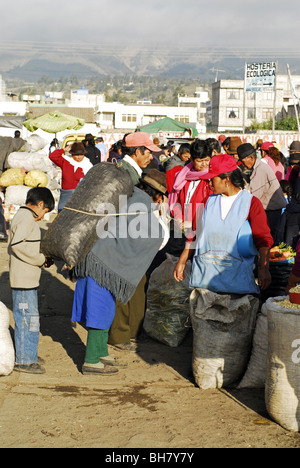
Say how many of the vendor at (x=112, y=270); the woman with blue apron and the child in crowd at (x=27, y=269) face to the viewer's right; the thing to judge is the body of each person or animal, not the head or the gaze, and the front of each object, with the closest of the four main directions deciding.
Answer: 2

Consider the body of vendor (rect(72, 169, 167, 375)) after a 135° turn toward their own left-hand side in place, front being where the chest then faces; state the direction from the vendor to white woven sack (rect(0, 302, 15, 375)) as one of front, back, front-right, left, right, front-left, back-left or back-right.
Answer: front-left

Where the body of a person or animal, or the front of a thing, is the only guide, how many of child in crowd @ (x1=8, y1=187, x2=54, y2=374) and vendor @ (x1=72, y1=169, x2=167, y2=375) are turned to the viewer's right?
2

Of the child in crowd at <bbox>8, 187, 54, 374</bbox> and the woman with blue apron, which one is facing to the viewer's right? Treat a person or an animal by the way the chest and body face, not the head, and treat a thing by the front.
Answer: the child in crowd

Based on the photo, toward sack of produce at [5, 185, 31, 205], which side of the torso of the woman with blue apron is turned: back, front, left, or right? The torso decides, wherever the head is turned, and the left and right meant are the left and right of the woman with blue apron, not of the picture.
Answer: right

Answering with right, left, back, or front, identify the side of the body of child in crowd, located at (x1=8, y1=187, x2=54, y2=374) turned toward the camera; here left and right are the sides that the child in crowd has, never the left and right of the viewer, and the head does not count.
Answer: right

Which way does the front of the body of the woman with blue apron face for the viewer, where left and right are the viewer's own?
facing the viewer and to the left of the viewer

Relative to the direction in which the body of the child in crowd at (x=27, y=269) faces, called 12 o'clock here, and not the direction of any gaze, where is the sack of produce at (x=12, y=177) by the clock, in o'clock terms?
The sack of produce is roughly at 9 o'clock from the child in crowd.

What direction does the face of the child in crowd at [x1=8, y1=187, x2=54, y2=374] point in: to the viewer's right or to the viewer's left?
to the viewer's right

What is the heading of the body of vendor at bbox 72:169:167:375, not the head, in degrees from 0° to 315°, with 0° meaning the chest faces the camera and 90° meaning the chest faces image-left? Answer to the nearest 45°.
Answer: approximately 270°

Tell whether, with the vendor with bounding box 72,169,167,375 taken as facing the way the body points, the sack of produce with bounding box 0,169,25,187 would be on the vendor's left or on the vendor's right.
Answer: on the vendor's left

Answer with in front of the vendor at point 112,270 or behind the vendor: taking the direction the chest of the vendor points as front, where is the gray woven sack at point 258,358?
in front

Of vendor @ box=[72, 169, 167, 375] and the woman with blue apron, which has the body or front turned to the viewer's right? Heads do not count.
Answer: the vendor
